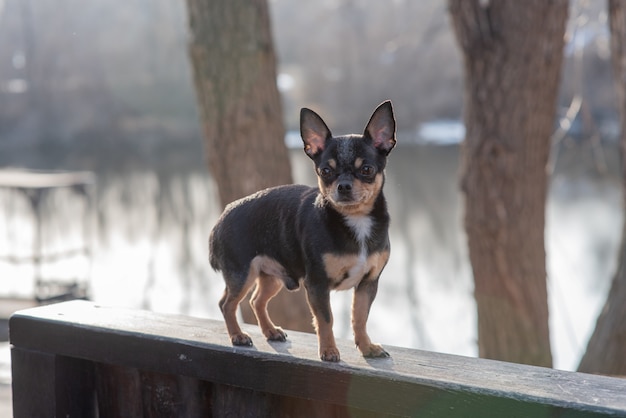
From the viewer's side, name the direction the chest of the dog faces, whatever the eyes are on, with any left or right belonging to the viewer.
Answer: facing the viewer and to the right of the viewer

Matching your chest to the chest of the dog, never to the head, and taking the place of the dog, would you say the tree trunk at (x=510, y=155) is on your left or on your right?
on your left
